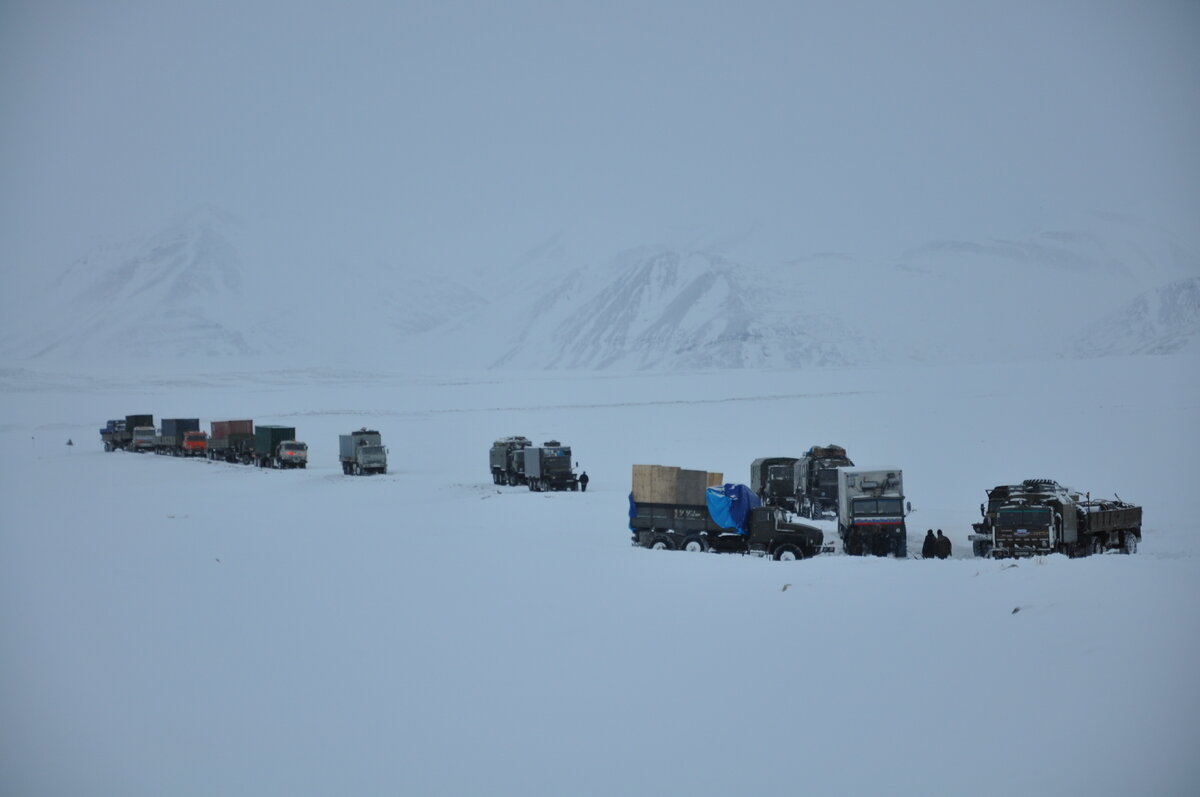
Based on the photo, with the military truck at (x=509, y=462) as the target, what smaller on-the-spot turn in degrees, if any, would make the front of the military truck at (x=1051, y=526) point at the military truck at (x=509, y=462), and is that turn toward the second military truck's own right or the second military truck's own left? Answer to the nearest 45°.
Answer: approximately 90° to the second military truck's own right

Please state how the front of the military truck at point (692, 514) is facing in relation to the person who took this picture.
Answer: facing to the right of the viewer

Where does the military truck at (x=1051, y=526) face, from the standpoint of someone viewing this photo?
facing the viewer and to the left of the viewer

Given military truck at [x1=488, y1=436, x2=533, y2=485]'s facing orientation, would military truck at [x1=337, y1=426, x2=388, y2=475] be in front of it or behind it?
behind

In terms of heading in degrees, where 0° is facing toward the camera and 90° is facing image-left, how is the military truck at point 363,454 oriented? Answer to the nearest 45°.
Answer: approximately 315°

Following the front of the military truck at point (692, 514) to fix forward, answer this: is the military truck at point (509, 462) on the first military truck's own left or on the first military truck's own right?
on the first military truck's own left

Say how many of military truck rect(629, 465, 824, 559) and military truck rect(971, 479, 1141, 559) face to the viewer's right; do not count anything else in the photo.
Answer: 1

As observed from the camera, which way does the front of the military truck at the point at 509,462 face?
facing the viewer and to the right of the viewer

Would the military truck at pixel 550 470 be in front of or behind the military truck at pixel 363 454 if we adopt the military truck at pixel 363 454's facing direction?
in front

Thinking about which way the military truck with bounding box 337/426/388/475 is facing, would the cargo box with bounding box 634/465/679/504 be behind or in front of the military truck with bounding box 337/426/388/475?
in front

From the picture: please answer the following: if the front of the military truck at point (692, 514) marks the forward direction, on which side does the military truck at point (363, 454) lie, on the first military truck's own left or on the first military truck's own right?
on the first military truck's own left

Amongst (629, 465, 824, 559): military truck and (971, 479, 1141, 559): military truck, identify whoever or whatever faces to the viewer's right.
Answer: (629, 465, 824, 559): military truck
